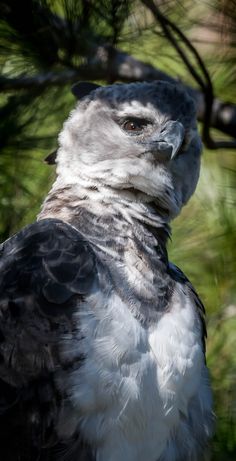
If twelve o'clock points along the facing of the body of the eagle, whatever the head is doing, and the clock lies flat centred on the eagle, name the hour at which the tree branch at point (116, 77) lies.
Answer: The tree branch is roughly at 8 o'clock from the eagle.

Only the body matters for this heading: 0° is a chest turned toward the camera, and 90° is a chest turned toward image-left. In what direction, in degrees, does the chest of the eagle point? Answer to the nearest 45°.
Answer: approximately 315°
